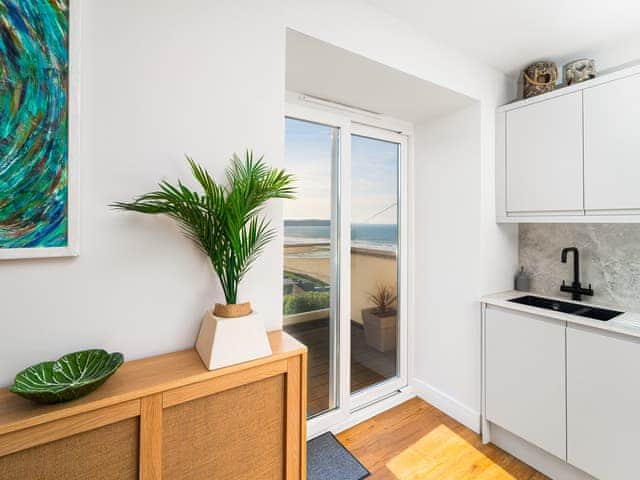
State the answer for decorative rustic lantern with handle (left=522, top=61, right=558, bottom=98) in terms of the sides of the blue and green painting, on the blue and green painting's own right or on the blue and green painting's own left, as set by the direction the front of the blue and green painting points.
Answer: on the blue and green painting's own left

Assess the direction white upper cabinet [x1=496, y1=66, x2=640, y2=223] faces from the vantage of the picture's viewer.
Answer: facing the viewer and to the left of the viewer

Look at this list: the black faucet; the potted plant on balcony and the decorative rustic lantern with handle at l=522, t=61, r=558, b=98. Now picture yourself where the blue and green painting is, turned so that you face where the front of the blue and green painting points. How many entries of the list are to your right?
0

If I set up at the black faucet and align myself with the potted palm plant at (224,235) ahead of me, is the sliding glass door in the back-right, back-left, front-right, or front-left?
front-right

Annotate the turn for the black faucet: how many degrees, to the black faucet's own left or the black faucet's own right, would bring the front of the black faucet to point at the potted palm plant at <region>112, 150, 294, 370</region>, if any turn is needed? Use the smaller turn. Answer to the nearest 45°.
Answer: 0° — it already faces it

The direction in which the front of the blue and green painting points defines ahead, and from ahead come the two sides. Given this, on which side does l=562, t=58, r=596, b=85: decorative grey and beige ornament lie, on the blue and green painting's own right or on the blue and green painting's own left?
on the blue and green painting's own left

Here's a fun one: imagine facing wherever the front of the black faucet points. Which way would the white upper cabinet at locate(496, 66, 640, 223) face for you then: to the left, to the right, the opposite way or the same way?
the same way

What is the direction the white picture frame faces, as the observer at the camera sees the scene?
facing the viewer

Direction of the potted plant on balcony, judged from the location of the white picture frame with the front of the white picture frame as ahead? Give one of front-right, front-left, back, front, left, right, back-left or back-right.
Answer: left

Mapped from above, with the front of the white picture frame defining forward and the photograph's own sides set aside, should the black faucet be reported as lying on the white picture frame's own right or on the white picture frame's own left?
on the white picture frame's own left

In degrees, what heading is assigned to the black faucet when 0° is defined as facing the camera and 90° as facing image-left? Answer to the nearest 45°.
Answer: approximately 45°

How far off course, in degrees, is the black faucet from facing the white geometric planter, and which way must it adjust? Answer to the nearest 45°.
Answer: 0° — it already faces it
